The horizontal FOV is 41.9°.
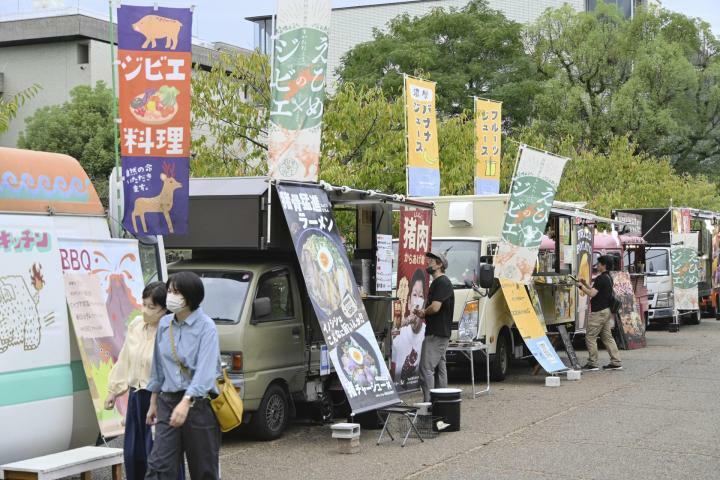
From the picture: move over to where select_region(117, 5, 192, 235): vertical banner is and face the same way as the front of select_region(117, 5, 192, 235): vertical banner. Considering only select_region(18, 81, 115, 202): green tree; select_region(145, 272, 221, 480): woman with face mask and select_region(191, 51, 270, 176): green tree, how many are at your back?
2

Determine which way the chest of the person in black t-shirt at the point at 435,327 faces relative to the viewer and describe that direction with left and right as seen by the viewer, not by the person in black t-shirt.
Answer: facing to the left of the viewer

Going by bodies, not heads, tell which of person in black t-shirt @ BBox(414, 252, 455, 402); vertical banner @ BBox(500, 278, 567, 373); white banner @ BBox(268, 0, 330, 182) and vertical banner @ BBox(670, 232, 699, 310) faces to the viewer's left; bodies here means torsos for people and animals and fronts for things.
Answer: the person in black t-shirt

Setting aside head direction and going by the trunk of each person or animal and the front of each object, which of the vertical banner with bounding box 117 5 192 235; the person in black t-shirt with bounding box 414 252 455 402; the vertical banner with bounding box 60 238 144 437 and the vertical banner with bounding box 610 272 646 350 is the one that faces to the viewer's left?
the person in black t-shirt

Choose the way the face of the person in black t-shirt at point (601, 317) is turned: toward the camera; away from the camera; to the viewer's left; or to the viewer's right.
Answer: to the viewer's left

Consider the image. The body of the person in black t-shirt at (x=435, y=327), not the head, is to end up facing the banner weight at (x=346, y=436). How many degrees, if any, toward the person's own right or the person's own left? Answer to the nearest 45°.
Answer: approximately 90° to the person's own left

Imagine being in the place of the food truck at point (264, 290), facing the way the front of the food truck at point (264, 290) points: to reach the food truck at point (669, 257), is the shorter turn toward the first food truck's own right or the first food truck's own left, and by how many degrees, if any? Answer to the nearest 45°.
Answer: approximately 180°

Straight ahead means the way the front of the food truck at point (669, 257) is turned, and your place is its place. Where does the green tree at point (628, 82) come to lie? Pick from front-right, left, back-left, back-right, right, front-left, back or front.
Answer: back-right
